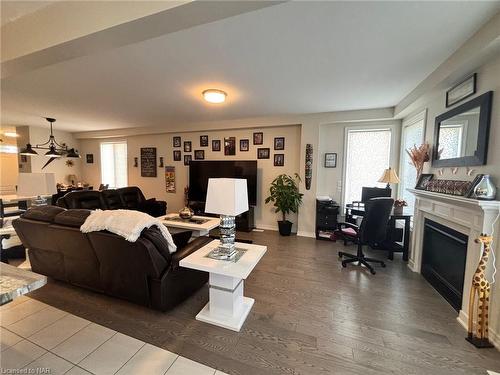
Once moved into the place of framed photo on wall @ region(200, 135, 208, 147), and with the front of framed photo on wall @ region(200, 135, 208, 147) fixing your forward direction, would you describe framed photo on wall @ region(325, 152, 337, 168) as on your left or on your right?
on your left

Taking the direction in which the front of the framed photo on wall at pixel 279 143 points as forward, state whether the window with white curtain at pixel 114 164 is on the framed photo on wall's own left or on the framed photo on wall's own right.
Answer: on the framed photo on wall's own right

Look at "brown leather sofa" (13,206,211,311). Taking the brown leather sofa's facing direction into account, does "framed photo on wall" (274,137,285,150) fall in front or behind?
in front

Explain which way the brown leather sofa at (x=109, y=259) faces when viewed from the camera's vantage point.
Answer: facing away from the viewer and to the right of the viewer

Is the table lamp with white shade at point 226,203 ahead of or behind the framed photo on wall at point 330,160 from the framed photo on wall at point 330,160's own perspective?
ahead

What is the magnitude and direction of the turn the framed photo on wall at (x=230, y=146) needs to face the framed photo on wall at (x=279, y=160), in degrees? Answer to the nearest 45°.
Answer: approximately 45° to its left

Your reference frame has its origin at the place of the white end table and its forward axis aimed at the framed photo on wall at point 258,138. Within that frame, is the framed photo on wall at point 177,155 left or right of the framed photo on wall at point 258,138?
left

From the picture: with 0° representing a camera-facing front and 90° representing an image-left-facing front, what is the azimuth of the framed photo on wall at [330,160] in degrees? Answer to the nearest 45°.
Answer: approximately 0°

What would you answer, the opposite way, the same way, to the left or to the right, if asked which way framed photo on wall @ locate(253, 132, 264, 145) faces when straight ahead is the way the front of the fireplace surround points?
to the left

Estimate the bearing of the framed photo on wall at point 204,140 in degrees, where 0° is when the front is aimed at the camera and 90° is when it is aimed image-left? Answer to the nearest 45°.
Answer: approximately 0°
